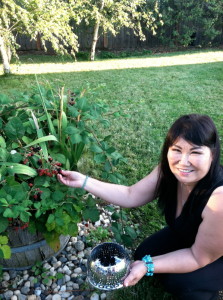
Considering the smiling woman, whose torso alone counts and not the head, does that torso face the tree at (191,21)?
no

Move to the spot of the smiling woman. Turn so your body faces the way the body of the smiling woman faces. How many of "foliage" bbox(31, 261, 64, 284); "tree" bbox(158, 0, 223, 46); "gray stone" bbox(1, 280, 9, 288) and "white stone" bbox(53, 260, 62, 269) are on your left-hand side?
0

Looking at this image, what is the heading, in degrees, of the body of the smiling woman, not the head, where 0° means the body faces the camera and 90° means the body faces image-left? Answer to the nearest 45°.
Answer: approximately 45°

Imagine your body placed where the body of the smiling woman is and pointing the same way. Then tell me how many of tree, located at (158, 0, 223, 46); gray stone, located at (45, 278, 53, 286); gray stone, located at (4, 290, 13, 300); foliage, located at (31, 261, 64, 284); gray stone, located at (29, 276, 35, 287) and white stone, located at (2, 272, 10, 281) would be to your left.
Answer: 0

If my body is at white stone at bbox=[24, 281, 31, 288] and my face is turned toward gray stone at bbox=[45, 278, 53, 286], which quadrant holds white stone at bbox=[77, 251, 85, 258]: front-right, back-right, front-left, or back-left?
front-left

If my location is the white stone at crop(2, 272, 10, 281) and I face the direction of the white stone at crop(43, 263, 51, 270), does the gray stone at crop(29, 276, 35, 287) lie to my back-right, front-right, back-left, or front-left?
front-right

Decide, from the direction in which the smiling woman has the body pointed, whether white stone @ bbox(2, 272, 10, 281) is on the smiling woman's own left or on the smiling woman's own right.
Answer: on the smiling woman's own right

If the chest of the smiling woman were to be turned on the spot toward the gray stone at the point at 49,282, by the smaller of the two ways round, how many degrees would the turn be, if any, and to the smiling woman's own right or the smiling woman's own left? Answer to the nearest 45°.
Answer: approximately 45° to the smiling woman's own right

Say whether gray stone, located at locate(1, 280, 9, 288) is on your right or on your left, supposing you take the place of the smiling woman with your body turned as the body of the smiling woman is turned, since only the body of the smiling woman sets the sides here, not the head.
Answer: on your right

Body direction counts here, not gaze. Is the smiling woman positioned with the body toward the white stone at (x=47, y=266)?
no

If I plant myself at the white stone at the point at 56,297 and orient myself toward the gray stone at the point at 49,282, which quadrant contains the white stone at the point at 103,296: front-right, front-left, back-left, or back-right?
back-right

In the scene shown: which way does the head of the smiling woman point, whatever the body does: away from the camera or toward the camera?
toward the camera

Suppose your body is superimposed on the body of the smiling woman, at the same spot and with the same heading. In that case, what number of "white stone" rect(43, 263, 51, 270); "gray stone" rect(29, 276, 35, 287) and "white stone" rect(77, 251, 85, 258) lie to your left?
0

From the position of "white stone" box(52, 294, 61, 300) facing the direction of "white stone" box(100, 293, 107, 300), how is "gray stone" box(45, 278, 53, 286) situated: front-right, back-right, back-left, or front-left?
back-left
